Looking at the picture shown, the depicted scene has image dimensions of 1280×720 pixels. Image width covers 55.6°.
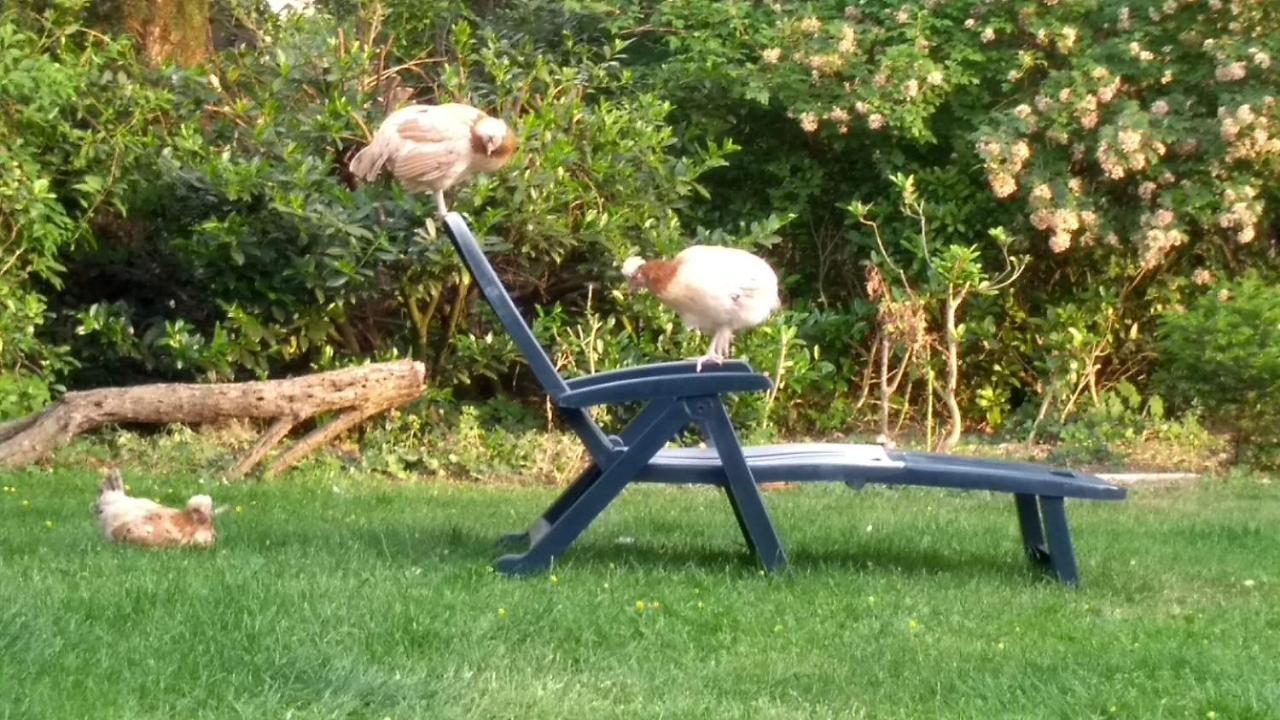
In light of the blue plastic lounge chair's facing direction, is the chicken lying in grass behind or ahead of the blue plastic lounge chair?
behind

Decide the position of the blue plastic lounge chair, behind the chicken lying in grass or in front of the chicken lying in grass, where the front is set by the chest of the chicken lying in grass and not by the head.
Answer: in front

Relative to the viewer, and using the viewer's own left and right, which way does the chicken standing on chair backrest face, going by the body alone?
facing to the right of the viewer

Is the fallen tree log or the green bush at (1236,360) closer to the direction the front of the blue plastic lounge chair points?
the green bush

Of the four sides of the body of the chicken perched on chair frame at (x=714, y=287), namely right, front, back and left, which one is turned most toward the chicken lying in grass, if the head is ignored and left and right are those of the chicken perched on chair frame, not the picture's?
front

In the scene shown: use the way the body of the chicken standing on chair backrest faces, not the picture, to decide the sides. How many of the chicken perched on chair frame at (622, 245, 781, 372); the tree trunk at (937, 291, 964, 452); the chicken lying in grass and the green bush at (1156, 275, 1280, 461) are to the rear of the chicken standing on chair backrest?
1

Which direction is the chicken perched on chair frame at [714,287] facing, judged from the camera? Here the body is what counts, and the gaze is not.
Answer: to the viewer's left

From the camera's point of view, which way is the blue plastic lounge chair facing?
to the viewer's right

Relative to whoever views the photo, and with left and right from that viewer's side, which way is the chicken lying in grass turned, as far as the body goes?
facing to the right of the viewer

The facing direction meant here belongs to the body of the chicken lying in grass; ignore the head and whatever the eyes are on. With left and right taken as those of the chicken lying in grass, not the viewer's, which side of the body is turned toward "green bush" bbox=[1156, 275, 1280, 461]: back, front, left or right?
front

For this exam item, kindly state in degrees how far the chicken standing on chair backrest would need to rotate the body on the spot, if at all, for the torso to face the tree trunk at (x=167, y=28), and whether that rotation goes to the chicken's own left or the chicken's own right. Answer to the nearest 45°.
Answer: approximately 90° to the chicken's own left

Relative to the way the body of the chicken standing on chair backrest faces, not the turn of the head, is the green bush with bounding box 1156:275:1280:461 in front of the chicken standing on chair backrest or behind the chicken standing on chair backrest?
in front

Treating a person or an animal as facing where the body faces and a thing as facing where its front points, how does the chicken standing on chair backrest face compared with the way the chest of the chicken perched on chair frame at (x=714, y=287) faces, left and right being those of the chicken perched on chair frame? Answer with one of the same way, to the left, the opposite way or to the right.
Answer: the opposite way

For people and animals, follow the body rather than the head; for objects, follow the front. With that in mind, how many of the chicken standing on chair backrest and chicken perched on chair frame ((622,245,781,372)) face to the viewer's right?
1
